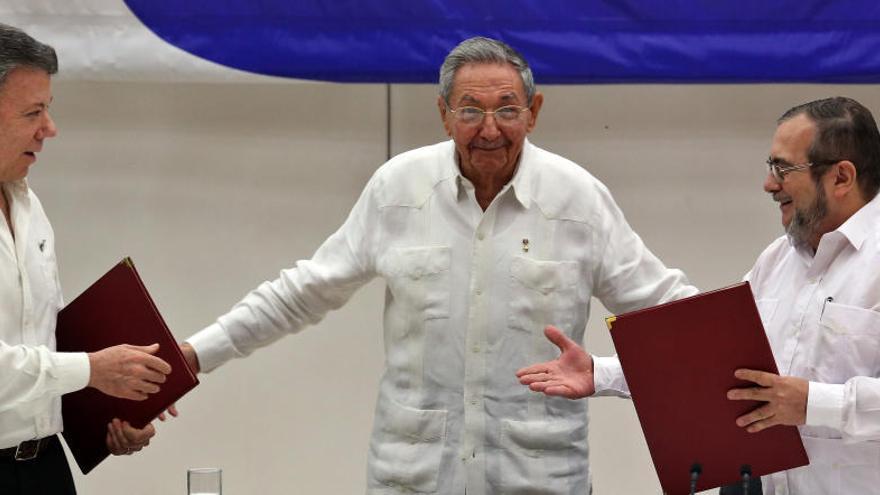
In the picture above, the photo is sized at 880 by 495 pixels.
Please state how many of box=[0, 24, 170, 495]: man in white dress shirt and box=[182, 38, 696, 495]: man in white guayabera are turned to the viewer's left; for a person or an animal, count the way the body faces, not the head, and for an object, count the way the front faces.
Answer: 0

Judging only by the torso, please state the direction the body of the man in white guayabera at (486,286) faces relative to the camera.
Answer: toward the camera

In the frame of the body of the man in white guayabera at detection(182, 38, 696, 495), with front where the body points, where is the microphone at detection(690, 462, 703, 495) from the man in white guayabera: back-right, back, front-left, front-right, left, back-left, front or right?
front-left

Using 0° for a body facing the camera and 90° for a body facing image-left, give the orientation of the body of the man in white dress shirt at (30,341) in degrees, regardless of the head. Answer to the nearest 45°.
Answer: approximately 315°

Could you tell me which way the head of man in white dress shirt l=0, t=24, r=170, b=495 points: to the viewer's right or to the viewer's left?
to the viewer's right

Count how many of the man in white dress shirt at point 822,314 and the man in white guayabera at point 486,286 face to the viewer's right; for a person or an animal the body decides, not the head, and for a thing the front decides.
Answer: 0

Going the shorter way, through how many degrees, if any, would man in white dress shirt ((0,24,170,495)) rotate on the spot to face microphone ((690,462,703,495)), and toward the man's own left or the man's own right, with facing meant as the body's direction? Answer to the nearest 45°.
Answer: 0° — they already face it

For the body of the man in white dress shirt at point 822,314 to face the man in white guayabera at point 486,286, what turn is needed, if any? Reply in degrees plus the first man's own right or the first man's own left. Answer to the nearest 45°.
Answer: approximately 45° to the first man's own right

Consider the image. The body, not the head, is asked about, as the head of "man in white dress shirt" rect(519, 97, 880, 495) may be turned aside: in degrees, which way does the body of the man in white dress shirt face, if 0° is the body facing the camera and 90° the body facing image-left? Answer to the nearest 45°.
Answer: approximately 45°

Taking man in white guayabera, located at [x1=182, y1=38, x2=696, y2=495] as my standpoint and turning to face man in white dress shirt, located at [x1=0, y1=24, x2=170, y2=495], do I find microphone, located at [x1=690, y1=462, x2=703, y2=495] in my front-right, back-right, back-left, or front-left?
back-left

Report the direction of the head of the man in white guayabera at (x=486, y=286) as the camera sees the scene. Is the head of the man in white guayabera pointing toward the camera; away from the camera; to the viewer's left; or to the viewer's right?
toward the camera

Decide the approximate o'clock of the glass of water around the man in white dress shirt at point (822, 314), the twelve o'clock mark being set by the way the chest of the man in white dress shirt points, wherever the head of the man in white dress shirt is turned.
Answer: The glass of water is roughly at 1 o'clock from the man in white dress shirt.

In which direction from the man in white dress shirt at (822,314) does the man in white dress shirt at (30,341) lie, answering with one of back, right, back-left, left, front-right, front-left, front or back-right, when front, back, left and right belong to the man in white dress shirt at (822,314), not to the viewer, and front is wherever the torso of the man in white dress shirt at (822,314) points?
front-right
